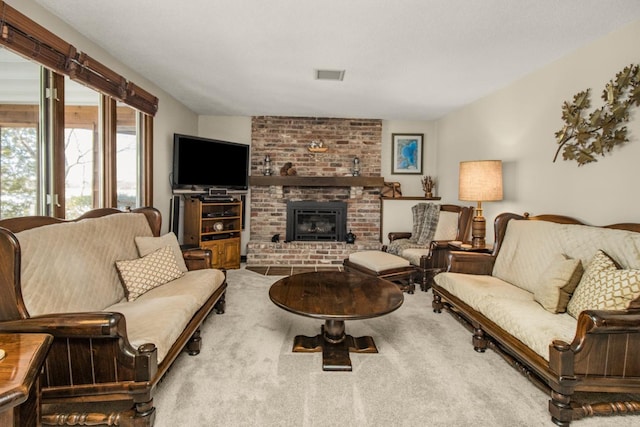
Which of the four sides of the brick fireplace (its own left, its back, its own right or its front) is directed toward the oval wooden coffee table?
front

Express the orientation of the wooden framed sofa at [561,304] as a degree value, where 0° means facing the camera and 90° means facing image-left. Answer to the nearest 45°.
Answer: approximately 45°

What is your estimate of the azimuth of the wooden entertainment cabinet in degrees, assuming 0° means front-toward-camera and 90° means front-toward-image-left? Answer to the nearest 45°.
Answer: approximately 315°

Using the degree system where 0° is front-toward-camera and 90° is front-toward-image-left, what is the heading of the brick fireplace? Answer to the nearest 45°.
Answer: approximately 0°

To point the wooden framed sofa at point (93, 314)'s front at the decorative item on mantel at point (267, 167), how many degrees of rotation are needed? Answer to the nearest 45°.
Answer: approximately 90° to its left

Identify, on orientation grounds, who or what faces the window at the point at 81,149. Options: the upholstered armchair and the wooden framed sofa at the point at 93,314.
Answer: the upholstered armchair

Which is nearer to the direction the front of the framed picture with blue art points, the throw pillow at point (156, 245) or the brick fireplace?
the throw pillow

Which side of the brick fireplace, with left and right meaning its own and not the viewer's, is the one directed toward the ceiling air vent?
front

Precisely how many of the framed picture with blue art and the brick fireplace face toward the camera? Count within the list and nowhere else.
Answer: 2

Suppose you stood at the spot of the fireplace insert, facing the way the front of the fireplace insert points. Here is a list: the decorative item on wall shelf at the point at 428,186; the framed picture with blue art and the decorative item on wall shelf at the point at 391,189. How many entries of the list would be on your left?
3
